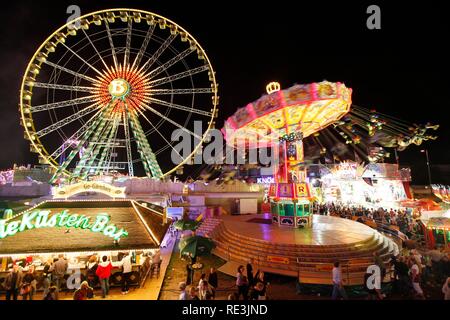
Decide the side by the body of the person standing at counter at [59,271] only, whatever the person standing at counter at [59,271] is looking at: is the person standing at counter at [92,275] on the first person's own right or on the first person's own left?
on the first person's own right

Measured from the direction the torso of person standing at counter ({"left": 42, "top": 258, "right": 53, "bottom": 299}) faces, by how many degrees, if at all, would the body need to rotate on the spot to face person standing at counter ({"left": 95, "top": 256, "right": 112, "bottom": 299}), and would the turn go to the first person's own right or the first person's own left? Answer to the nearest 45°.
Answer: approximately 45° to the first person's own right

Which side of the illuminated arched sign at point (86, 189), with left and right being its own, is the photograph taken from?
front

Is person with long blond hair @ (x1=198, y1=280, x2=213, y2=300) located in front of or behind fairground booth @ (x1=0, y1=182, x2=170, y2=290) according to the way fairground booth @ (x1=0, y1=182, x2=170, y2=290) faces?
in front

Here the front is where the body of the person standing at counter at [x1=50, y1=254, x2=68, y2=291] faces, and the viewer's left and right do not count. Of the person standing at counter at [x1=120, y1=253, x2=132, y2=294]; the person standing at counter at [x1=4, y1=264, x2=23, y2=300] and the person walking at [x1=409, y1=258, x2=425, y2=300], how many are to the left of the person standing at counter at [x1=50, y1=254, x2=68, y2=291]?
1

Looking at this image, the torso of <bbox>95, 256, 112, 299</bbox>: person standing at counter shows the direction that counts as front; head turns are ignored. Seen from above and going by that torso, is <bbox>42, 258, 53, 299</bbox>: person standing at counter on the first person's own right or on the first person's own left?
on the first person's own left

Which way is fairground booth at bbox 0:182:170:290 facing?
toward the camera

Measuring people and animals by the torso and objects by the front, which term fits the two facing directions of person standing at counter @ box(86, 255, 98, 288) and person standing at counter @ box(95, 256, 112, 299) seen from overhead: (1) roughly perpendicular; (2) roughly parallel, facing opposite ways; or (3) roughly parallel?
roughly parallel

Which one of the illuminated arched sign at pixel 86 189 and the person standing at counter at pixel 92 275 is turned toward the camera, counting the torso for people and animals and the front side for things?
the illuminated arched sign

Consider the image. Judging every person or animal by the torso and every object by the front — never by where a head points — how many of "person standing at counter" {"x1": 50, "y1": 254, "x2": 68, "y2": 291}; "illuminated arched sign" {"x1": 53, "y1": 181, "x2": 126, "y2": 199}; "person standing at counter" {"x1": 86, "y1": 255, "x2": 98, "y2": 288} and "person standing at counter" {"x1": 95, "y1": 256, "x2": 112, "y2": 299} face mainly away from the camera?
3

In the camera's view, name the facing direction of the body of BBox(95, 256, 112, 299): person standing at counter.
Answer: away from the camera

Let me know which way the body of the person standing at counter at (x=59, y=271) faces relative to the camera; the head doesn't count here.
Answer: away from the camera

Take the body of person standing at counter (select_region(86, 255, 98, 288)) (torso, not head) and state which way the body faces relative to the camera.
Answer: away from the camera

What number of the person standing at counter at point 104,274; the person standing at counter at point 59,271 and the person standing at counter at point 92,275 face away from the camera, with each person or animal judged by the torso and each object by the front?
3

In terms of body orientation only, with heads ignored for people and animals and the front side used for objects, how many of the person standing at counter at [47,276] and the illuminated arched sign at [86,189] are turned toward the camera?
1
